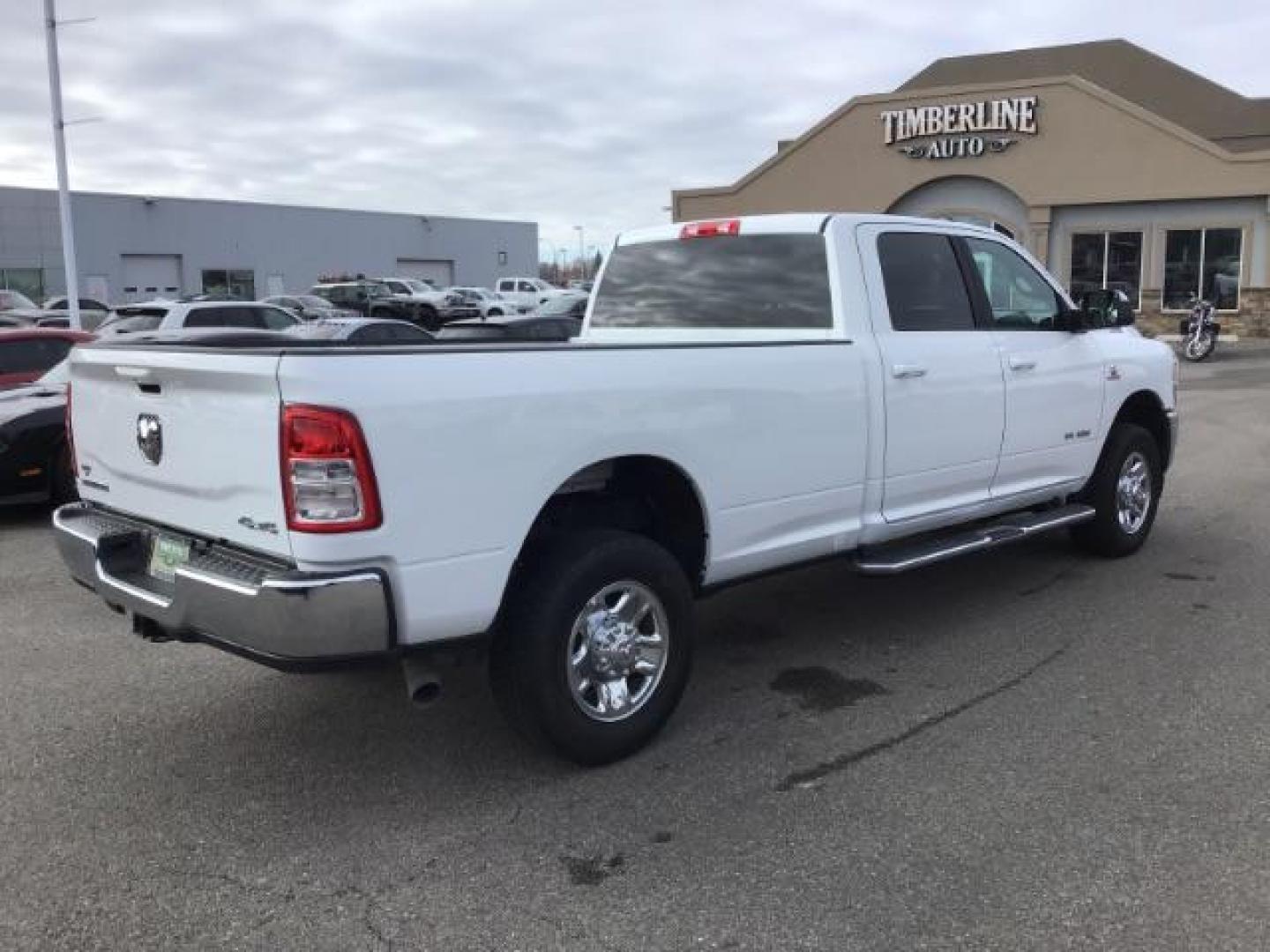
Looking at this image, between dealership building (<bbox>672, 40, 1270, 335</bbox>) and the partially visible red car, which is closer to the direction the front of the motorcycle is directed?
the partially visible red car

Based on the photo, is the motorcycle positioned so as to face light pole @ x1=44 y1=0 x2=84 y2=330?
no

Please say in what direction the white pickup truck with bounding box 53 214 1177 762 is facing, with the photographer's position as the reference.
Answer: facing away from the viewer and to the right of the viewer

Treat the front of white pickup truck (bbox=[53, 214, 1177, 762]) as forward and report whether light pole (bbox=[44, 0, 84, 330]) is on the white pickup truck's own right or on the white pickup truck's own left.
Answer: on the white pickup truck's own left

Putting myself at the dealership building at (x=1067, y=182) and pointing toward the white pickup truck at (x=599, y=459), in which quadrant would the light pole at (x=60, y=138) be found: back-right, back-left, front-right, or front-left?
front-right

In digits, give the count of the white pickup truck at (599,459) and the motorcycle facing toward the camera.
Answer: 1

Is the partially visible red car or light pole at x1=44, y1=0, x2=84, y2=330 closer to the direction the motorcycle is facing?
the partially visible red car

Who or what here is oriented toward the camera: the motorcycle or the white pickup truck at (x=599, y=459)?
the motorcycle

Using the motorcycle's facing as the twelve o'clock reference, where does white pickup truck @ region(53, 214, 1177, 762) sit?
The white pickup truck is roughly at 12 o'clock from the motorcycle.

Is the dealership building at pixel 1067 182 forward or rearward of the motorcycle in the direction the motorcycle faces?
rearward

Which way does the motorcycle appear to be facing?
toward the camera

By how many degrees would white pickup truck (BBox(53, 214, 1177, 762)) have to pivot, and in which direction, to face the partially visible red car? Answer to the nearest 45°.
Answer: approximately 90° to its left

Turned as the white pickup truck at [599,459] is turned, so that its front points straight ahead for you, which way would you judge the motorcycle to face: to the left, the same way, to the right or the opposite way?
the opposite way

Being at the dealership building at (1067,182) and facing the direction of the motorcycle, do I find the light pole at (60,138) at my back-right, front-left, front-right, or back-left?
front-right
